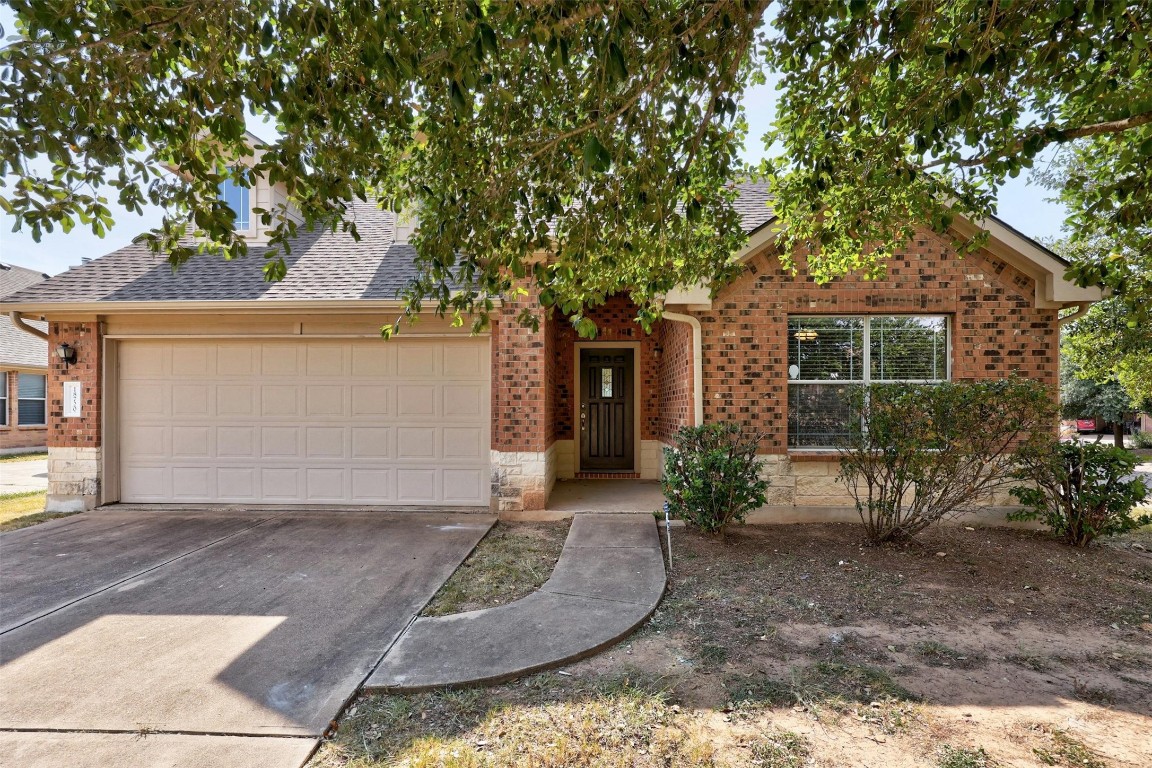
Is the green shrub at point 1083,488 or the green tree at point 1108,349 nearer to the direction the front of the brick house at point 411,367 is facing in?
the green shrub

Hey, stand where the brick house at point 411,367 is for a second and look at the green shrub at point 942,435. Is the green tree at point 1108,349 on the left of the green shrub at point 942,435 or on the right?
left

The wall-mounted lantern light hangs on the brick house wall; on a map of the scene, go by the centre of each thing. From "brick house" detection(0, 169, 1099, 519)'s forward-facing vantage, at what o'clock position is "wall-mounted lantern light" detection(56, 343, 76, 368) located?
The wall-mounted lantern light is roughly at 3 o'clock from the brick house.

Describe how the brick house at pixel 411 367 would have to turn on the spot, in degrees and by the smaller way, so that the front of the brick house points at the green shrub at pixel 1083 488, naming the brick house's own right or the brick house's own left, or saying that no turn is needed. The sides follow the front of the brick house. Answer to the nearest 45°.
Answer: approximately 90° to the brick house's own left

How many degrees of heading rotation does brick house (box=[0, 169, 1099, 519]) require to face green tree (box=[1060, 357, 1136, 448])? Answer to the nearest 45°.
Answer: approximately 135° to its left

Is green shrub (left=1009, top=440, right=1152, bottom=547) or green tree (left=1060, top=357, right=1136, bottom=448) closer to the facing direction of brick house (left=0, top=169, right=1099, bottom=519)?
the green shrub

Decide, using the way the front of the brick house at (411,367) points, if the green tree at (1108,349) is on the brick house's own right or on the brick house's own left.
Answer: on the brick house's own left

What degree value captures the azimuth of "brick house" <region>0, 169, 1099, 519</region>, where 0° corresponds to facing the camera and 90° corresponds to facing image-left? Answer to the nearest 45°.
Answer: approximately 0°

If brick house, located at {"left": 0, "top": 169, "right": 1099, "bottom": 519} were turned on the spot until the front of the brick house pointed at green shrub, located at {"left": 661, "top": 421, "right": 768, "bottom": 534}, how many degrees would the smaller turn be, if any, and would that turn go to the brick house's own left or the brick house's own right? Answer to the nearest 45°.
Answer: approximately 45° to the brick house's own left

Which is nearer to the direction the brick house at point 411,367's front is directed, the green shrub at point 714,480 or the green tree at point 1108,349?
the green shrub

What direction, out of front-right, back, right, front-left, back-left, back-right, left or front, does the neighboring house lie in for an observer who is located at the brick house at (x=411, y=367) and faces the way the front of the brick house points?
back-right
